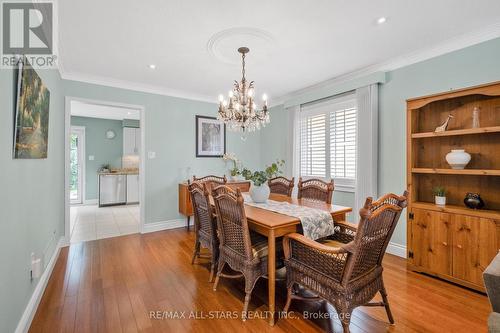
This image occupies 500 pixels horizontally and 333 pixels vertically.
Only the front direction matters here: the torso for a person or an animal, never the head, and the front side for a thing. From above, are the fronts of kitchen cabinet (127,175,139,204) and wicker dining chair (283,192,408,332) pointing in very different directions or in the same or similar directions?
very different directions

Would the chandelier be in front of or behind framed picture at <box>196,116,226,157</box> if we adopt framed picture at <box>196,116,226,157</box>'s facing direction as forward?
in front

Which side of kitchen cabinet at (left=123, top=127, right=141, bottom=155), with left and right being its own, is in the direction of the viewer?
front

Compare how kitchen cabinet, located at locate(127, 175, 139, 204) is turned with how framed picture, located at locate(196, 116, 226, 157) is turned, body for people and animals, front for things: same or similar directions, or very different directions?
same or similar directions

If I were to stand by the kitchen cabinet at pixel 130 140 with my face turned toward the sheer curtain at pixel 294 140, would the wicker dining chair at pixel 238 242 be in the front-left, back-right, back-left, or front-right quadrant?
front-right

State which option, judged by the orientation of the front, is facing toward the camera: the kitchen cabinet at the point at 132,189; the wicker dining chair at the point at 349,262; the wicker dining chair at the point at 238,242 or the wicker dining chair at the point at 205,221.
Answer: the kitchen cabinet

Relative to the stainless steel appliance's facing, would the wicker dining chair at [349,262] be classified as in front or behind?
in front

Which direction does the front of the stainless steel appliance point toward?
toward the camera

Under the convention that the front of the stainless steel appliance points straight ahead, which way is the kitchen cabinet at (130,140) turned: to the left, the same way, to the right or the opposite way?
the same way

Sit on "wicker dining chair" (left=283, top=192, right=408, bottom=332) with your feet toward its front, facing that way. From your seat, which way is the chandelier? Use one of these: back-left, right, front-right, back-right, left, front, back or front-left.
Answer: front

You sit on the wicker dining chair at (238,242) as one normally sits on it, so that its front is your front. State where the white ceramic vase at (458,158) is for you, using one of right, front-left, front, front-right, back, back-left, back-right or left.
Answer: front-right

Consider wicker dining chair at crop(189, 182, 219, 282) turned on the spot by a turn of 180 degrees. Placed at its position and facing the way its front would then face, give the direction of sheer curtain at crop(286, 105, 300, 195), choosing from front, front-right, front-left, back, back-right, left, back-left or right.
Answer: back

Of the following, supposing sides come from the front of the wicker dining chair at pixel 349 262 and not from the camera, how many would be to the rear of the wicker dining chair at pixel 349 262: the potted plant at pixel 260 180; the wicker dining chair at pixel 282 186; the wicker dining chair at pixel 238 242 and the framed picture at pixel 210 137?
0

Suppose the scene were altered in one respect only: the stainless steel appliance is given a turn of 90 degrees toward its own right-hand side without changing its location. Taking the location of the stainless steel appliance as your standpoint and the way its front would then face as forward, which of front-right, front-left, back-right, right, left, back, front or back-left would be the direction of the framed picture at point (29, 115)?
left

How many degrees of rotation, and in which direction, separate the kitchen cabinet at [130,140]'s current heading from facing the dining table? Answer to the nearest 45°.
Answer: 0° — it already faces it

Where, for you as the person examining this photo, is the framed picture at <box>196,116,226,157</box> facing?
facing the viewer and to the right of the viewer

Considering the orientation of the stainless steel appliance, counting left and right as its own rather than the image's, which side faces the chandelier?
front

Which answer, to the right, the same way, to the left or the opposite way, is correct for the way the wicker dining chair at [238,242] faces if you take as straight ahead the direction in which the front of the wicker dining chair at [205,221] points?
the same way
